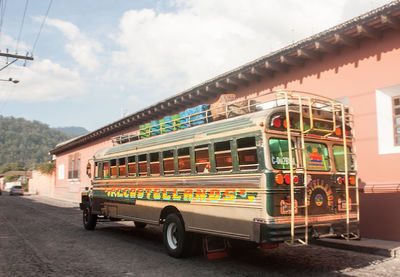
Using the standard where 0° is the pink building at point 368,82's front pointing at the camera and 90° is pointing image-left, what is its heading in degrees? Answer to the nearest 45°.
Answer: approximately 45°

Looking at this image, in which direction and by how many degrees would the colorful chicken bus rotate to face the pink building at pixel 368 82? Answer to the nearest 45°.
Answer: approximately 90° to its right

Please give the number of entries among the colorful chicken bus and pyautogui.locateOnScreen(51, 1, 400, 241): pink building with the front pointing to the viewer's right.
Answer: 0

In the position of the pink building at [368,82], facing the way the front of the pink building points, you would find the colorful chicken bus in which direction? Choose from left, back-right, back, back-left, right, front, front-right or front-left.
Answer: front

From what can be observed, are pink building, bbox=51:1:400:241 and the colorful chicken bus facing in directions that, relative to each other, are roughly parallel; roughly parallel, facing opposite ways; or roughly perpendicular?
roughly perpendicular

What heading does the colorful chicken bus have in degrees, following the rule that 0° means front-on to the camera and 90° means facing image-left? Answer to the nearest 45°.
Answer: approximately 135°
